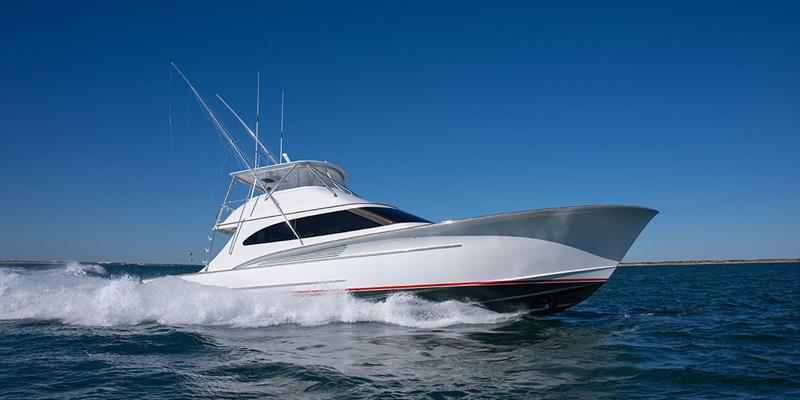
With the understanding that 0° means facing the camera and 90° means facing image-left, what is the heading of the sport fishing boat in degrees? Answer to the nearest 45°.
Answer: approximately 270°
